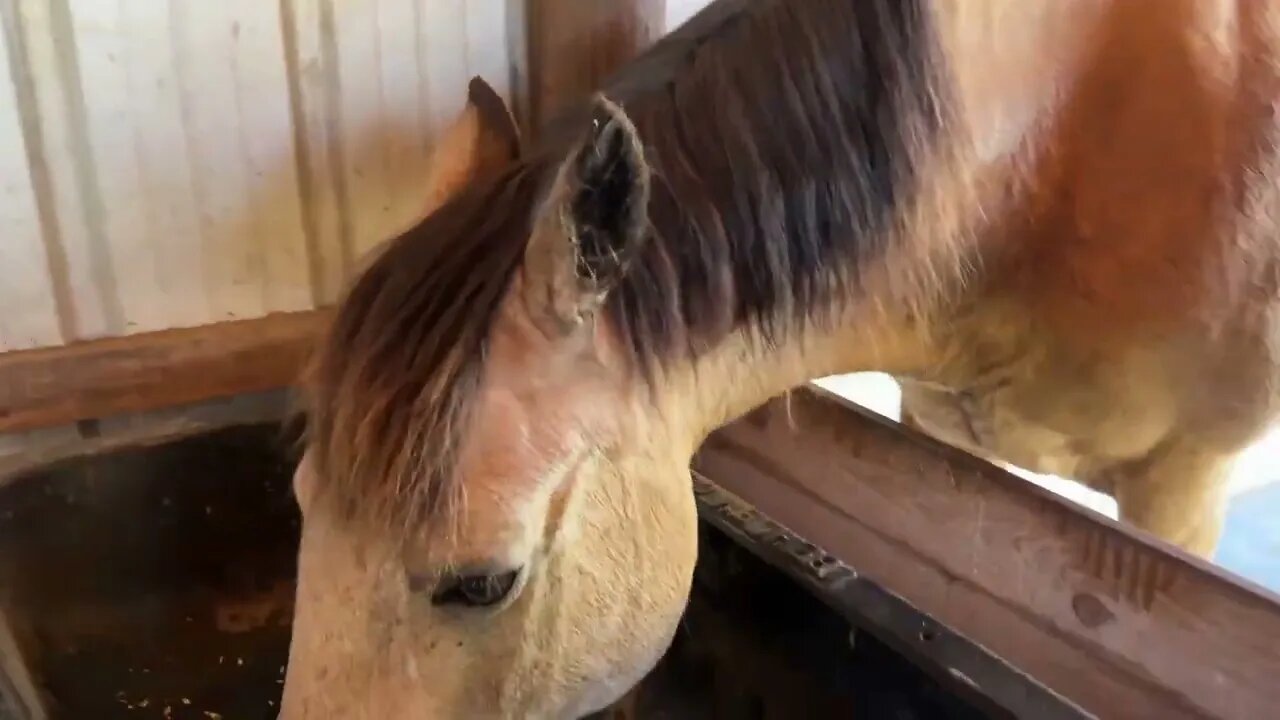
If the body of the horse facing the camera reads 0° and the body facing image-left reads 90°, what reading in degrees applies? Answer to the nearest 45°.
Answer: approximately 45°

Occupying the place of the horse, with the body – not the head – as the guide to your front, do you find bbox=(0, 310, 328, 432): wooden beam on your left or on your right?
on your right
